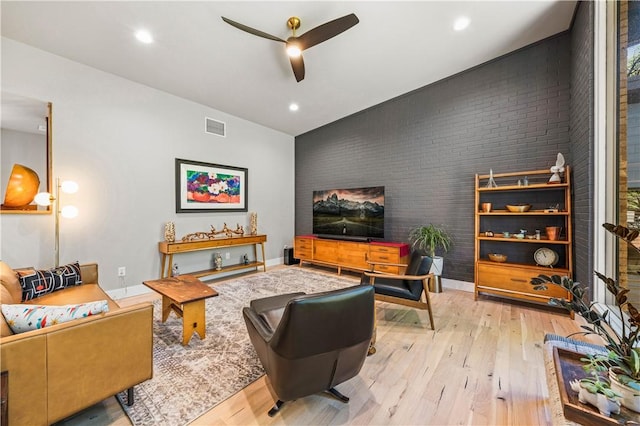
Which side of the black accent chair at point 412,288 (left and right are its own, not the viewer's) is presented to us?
left

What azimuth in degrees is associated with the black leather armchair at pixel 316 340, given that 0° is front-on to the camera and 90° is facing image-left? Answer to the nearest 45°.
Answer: approximately 135°

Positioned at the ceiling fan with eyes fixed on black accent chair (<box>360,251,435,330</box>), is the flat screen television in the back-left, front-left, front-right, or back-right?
front-left

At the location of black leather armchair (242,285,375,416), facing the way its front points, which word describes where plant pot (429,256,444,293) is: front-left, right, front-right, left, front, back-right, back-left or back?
right

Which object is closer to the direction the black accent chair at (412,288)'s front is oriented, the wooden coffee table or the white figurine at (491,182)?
the wooden coffee table

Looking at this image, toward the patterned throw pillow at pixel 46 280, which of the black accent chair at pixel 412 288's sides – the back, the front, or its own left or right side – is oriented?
front

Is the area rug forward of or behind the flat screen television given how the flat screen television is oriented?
forward

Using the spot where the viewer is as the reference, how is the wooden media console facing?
facing the viewer and to the left of the viewer

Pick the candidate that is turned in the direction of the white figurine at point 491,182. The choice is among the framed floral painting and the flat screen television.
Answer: the framed floral painting

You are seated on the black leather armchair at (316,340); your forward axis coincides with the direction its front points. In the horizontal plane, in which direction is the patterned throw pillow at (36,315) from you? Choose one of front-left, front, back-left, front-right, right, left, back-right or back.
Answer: front-left

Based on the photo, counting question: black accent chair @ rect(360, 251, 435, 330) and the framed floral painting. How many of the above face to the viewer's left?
1

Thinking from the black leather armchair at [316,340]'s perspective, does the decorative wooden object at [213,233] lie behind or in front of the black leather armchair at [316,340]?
in front
